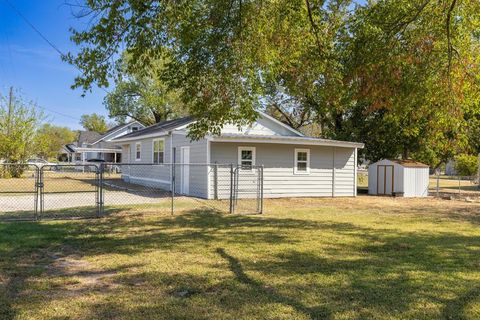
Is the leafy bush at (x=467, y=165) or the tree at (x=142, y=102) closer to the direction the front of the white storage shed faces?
the tree

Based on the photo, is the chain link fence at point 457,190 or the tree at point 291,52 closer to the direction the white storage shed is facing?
the tree

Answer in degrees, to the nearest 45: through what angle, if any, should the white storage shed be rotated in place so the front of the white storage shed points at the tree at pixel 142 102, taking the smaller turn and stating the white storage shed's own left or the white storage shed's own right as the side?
approximately 90° to the white storage shed's own right

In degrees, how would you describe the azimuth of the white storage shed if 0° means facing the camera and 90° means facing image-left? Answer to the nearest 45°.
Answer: approximately 45°

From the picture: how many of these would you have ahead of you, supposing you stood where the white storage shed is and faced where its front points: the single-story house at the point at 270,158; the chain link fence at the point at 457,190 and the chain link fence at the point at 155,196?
2

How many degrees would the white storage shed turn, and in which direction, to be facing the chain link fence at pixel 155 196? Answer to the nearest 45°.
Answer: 0° — it already faces it

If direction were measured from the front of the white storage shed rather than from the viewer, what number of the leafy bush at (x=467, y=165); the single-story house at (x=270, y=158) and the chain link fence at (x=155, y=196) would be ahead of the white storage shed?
2

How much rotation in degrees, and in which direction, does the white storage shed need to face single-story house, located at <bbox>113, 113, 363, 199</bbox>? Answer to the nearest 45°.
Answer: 0° — it already faces it

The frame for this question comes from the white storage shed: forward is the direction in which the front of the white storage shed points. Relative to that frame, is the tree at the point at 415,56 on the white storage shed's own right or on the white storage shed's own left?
on the white storage shed's own left
